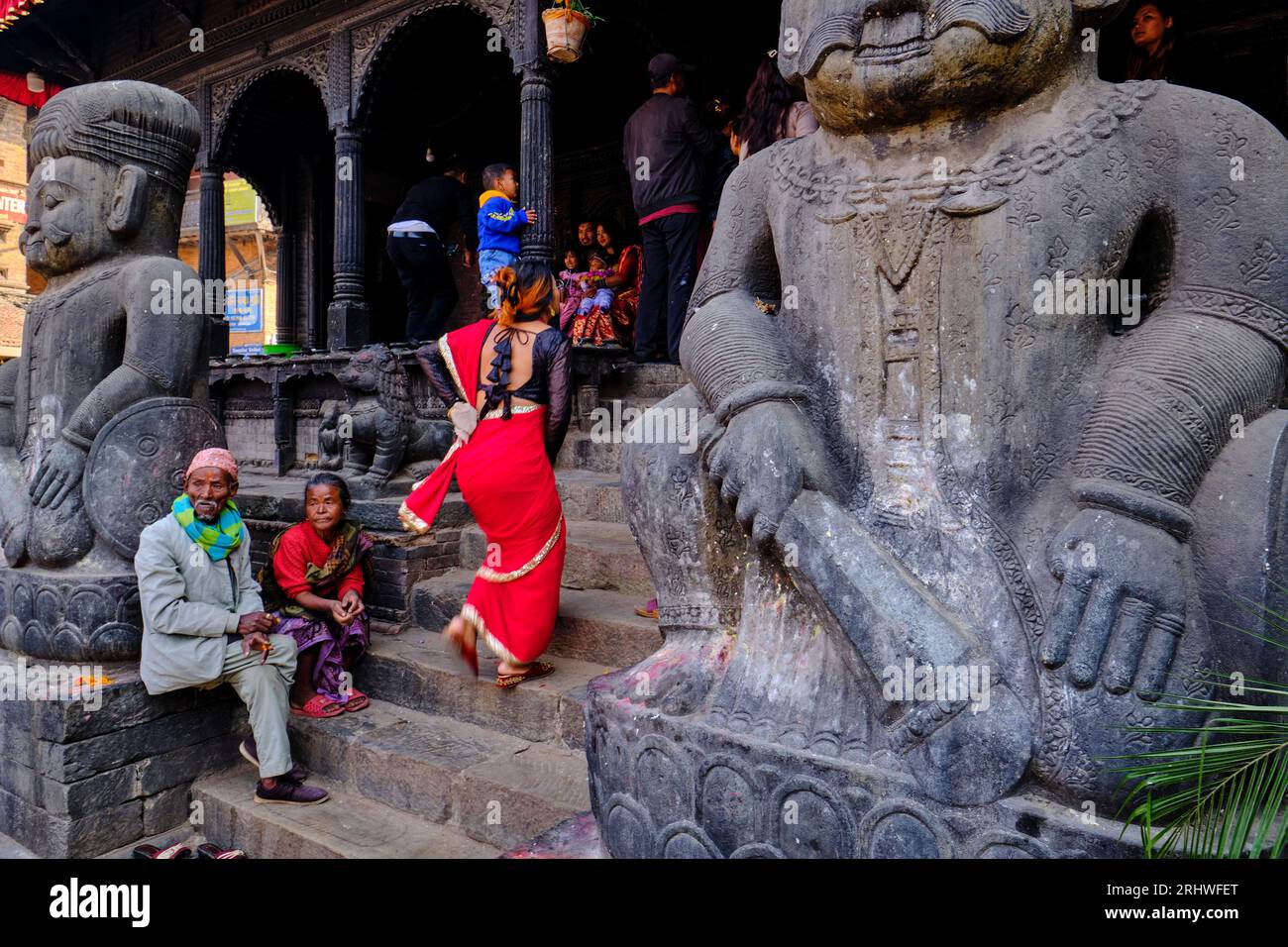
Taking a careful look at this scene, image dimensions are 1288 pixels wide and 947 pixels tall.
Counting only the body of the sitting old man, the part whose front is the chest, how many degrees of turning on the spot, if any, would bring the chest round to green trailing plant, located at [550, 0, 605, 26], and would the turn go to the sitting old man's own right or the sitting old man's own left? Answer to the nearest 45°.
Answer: approximately 90° to the sitting old man's own left

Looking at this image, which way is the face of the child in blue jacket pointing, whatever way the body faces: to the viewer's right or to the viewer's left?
to the viewer's right

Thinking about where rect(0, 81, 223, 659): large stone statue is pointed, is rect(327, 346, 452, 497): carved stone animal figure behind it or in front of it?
behind

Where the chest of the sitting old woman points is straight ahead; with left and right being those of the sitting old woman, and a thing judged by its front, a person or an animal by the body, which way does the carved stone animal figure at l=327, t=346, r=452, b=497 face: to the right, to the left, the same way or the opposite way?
to the right

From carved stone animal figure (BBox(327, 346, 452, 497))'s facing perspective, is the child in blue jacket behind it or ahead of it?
behind

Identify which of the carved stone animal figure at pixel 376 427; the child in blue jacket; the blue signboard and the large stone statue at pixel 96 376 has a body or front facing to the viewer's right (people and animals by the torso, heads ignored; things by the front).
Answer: the child in blue jacket

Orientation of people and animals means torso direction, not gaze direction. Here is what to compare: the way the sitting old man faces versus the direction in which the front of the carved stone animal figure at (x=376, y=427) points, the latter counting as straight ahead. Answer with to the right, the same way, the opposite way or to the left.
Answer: to the left

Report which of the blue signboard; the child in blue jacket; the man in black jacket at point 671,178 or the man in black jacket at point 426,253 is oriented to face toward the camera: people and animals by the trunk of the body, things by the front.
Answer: the blue signboard
